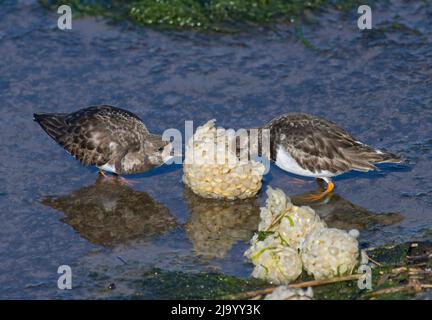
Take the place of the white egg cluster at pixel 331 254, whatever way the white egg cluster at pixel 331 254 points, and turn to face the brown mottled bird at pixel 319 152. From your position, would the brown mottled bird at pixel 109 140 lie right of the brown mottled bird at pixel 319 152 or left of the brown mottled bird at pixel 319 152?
left

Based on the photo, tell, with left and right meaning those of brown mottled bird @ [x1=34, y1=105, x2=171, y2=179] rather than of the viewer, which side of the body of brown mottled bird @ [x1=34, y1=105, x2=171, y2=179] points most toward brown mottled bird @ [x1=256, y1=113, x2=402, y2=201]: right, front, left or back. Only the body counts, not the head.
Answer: front

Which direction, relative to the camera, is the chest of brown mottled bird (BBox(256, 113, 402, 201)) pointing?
to the viewer's left

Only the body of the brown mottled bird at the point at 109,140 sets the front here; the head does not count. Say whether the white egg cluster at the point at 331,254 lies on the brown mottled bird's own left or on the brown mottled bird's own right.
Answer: on the brown mottled bird's own right

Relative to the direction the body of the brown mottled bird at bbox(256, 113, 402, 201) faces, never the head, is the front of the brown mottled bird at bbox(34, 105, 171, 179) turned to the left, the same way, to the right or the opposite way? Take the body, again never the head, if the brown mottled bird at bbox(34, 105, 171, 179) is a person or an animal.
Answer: the opposite way

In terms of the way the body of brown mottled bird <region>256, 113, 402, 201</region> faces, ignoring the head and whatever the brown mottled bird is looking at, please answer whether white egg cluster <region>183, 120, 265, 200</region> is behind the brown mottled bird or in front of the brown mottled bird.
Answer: in front

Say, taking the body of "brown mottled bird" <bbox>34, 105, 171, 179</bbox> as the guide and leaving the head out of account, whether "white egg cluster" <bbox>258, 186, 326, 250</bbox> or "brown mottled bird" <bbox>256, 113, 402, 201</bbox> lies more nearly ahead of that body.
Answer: the brown mottled bird

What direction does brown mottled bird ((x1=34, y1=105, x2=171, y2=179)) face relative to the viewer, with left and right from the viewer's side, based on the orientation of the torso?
facing to the right of the viewer

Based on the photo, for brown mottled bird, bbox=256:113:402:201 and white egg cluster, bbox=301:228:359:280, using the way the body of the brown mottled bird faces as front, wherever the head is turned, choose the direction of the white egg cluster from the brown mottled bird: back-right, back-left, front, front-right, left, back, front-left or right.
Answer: left

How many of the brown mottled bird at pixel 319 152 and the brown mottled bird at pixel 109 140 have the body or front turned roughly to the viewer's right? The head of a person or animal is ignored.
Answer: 1

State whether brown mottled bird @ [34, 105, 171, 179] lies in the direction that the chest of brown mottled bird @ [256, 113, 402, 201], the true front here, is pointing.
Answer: yes

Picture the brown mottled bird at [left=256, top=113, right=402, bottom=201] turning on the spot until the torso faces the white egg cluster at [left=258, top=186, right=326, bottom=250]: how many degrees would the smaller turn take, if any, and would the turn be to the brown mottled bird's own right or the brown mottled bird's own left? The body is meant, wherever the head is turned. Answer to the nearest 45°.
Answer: approximately 90° to the brown mottled bird's own left

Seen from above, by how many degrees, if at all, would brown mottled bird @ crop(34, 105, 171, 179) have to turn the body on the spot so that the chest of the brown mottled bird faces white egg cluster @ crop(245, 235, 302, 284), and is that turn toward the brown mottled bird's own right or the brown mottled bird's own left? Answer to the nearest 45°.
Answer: approximately 45° to the brown mottled bird's own right

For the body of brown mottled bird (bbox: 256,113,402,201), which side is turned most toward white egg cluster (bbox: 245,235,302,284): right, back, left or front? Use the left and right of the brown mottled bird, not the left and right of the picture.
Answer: left

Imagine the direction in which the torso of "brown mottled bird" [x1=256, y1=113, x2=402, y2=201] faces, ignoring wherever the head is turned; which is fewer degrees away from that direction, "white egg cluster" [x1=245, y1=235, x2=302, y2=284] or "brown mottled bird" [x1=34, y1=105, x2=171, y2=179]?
the brown mottled bird
